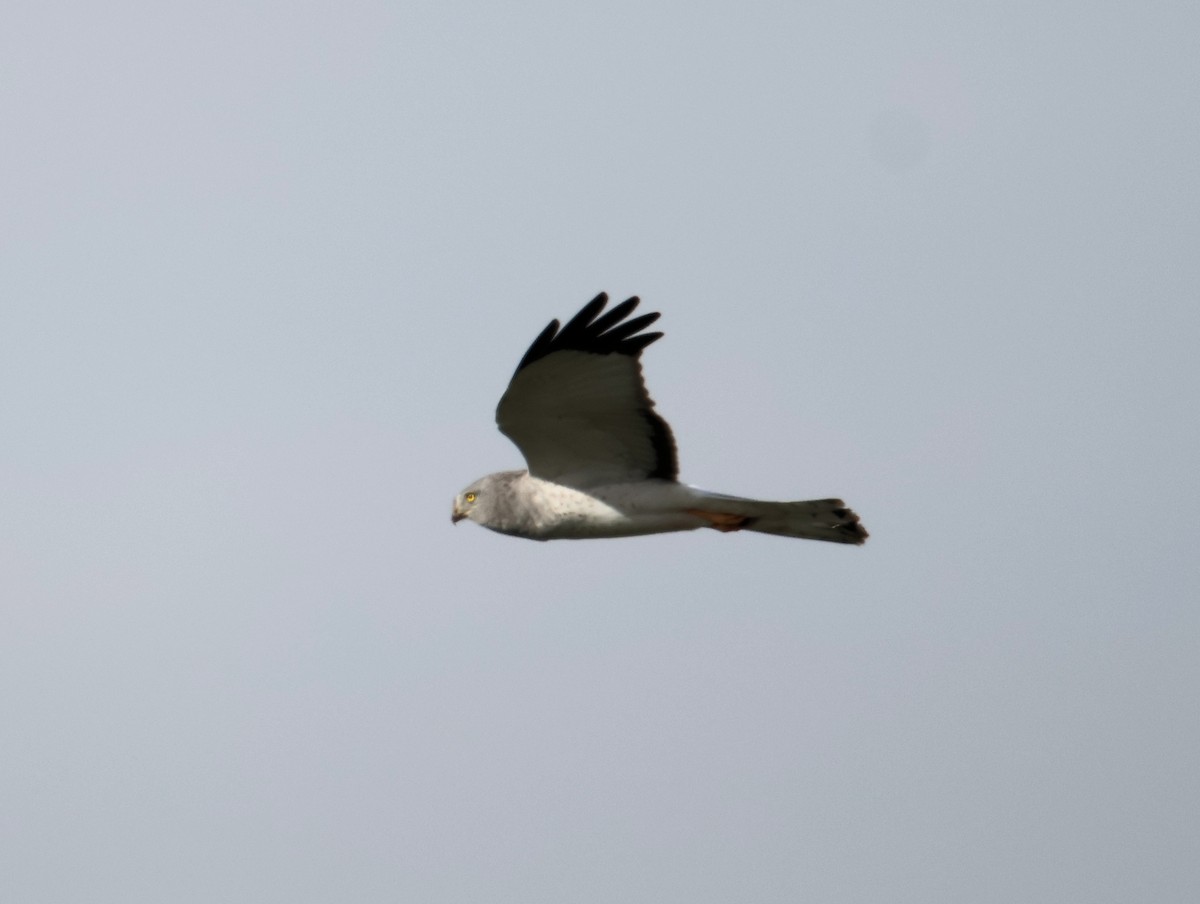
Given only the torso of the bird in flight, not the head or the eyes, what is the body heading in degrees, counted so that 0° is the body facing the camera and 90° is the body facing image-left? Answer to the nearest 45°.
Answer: approximately 90°
